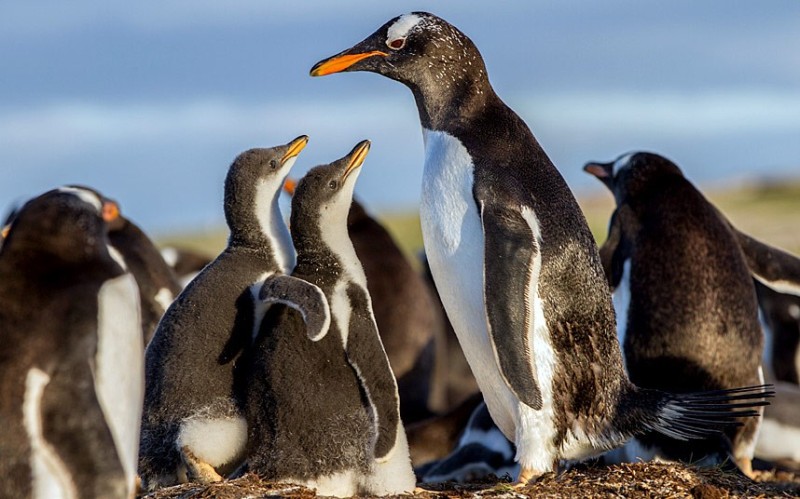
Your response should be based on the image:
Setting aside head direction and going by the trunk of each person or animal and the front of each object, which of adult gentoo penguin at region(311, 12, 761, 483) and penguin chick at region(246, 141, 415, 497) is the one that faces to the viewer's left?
the adult gentoo penguin

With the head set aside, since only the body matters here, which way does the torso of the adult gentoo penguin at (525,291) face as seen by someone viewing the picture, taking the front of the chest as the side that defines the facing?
to the viewer's left

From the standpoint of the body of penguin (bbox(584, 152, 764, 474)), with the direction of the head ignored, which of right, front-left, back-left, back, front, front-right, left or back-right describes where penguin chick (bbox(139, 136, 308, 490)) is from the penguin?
left

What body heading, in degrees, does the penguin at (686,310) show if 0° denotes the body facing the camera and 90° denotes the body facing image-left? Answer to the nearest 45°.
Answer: approximately 135°

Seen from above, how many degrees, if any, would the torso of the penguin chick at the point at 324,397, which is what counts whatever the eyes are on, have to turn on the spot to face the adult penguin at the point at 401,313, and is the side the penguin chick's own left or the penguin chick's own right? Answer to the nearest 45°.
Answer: approximately 45° to the penguin chick's own left

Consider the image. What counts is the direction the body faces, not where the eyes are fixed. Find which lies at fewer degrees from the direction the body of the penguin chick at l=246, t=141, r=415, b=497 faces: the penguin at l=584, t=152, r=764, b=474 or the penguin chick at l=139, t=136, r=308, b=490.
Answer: the penguin

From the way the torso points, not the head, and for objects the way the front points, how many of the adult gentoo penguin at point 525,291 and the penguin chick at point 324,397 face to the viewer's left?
1

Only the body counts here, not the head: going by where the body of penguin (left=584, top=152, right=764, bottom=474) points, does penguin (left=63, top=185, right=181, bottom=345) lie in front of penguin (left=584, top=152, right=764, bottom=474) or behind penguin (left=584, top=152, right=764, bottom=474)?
in front

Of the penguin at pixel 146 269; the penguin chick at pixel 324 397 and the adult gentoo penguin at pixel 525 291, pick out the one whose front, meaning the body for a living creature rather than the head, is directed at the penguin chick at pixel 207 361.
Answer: the adult gentoo penguin
